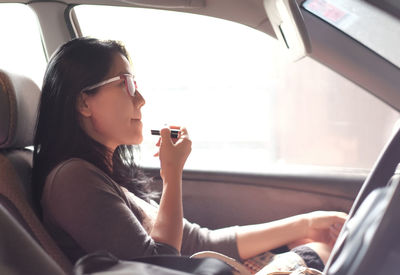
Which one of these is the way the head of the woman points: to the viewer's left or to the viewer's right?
to the viewer's right

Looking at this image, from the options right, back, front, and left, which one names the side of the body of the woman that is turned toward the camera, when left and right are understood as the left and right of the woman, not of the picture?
right
